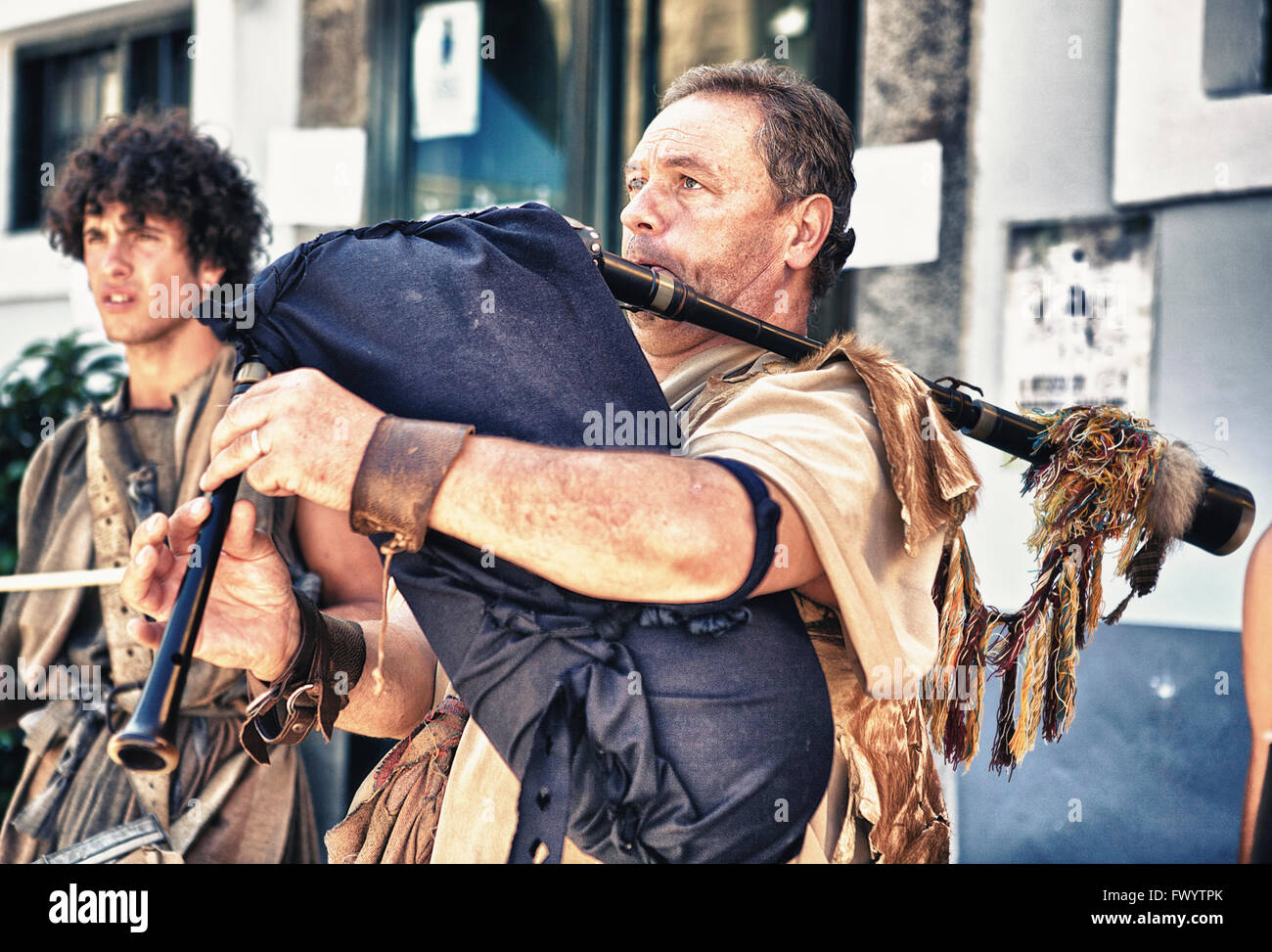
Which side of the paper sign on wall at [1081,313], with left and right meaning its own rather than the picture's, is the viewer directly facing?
front

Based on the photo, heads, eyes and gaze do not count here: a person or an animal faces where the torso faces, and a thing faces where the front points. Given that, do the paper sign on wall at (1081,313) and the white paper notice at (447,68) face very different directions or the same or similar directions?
same or similar directions

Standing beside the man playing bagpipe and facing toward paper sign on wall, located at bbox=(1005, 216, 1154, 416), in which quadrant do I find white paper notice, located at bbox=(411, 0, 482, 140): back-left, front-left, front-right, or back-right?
front-left

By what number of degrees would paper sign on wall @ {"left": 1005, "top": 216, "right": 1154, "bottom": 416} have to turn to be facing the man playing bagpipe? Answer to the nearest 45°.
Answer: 0° — it already faces them

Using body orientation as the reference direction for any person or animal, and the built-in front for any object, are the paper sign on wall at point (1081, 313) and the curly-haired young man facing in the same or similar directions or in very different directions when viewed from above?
same or similar directions

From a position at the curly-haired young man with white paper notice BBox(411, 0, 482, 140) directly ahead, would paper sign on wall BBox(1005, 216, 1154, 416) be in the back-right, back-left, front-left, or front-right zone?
front-right

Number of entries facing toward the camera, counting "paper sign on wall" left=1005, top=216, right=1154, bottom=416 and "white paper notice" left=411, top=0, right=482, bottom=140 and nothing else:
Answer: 2

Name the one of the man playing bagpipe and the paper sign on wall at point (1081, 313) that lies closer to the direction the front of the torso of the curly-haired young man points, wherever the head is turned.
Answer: the man playing bagpipe

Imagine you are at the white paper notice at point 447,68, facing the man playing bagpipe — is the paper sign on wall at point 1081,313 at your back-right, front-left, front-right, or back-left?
front-left

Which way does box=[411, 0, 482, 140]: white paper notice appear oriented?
toward the camera

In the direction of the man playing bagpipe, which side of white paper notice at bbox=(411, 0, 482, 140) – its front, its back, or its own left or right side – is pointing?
front

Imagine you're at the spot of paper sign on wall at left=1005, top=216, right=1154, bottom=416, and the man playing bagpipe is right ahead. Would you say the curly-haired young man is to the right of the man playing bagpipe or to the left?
right
